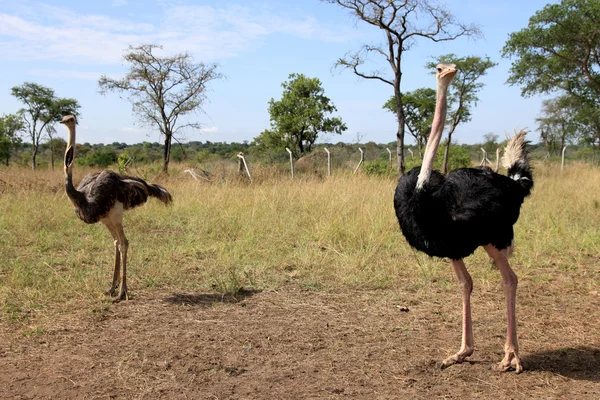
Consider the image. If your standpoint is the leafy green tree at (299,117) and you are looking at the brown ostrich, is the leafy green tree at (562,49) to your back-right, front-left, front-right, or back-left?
front-left

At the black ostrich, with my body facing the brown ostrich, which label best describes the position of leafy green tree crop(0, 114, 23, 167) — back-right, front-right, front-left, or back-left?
front-right

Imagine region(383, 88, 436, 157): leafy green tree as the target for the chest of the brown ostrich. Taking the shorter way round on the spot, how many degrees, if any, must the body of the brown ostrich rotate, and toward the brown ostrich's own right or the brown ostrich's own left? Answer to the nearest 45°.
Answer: approximately 135° to the brown ostrich's own right

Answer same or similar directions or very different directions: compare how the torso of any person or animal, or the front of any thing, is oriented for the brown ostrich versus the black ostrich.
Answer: same or similar directions

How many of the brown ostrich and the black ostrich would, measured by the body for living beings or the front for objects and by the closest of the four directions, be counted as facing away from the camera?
0

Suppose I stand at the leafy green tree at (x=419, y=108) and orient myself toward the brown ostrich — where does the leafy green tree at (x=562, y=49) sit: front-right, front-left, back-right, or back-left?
front-left

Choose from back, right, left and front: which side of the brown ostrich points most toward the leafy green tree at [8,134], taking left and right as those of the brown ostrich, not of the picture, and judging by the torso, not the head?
right

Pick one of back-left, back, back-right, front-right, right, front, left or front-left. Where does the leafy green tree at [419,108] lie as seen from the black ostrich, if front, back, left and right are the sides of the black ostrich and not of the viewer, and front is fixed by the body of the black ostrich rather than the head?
back-right

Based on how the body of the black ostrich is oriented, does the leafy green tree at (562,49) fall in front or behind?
behind

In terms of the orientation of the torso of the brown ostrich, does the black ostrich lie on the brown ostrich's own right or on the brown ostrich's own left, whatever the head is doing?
on the brown ostrich's own left

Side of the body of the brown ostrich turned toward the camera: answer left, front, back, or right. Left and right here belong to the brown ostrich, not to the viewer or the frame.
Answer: left

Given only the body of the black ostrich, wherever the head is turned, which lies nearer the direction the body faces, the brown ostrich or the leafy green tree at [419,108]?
the brown ostrich

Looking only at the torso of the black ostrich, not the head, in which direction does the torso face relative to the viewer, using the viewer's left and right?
facing the viewer and to the left of the viewer
